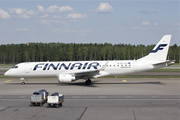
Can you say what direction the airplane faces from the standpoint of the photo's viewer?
facing to the left of the viewer
